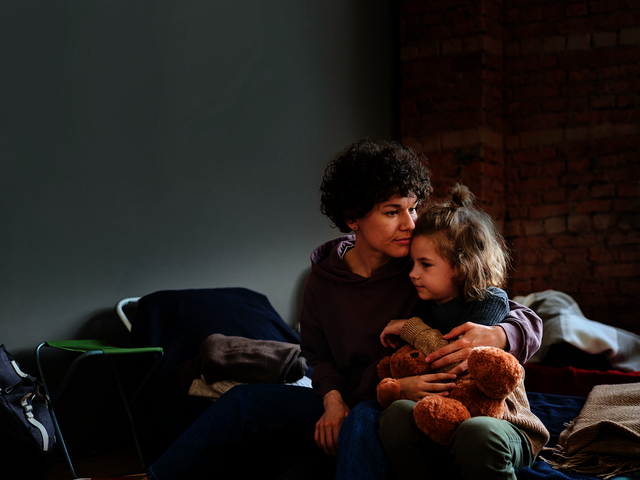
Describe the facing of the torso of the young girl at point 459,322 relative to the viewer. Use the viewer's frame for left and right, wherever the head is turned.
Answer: facing the viewer and to the left of the viewer

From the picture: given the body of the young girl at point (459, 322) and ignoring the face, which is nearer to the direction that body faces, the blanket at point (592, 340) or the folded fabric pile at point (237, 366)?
the folded fabric pile

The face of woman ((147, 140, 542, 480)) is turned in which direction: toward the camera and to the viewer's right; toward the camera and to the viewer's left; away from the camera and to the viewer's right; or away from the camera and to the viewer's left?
toward the camera and to the viewer's right

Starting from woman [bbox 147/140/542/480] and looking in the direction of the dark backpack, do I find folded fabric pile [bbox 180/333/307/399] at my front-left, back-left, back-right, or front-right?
front-right

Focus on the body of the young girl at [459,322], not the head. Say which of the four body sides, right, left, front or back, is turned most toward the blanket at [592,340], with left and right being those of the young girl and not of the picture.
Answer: back

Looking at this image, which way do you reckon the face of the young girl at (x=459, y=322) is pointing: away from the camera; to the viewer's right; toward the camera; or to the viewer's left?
to the viewer's left

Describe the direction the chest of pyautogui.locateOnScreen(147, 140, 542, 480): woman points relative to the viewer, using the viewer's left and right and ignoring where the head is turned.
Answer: facing the viewer and to the right of the viewer
